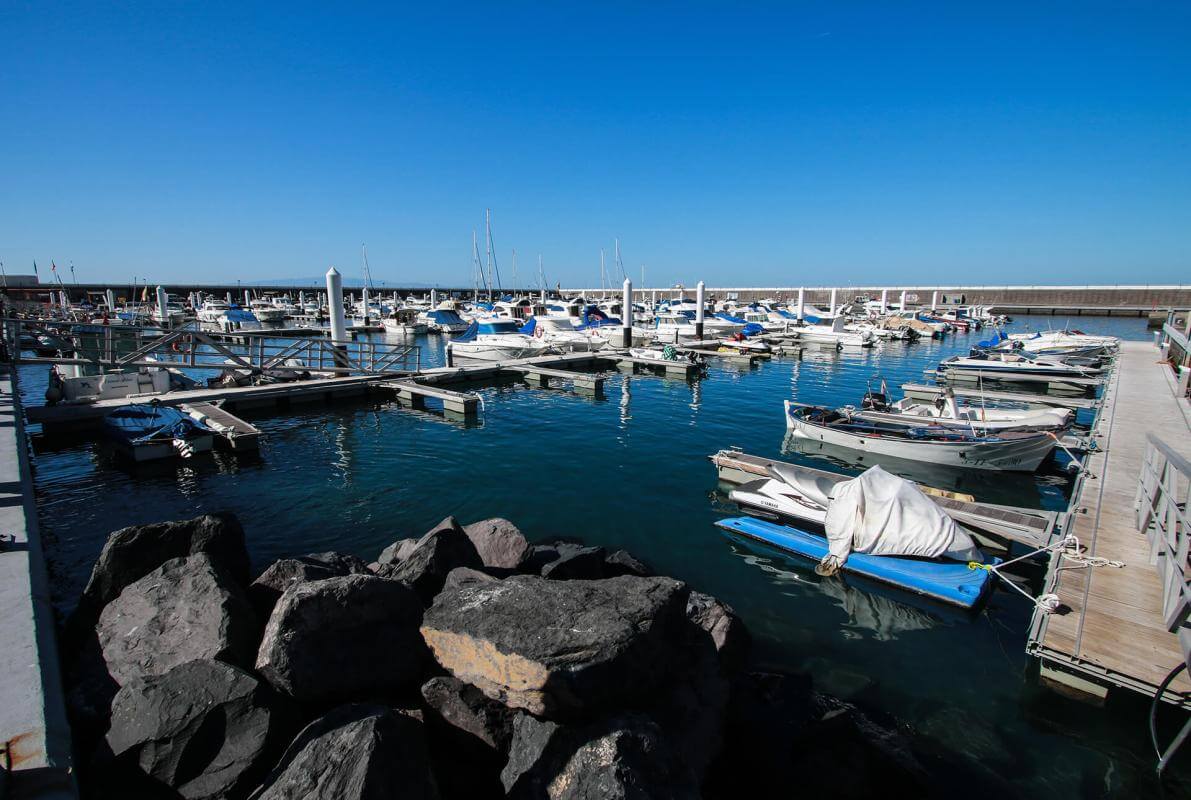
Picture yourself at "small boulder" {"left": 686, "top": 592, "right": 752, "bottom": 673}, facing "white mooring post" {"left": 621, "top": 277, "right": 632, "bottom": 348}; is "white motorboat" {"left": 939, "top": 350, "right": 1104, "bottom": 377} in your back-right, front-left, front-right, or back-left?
front-right

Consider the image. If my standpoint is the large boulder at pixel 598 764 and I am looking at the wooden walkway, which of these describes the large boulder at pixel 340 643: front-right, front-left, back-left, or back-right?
back-left

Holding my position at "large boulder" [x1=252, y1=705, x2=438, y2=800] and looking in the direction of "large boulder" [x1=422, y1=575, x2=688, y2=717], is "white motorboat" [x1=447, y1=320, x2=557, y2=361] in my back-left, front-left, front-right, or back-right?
front-left

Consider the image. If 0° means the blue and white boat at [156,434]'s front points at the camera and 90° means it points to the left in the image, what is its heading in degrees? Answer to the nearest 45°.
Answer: approximately 135°

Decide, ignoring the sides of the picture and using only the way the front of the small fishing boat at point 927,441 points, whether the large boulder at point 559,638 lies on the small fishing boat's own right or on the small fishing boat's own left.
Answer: on the small fishing boat's own right

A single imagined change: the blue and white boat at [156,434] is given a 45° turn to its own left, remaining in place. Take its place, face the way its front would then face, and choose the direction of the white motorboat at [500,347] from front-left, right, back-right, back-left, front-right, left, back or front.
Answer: back-right

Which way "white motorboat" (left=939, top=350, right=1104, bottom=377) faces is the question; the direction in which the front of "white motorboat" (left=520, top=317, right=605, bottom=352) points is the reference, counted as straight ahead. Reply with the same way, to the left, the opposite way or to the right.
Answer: the same way
